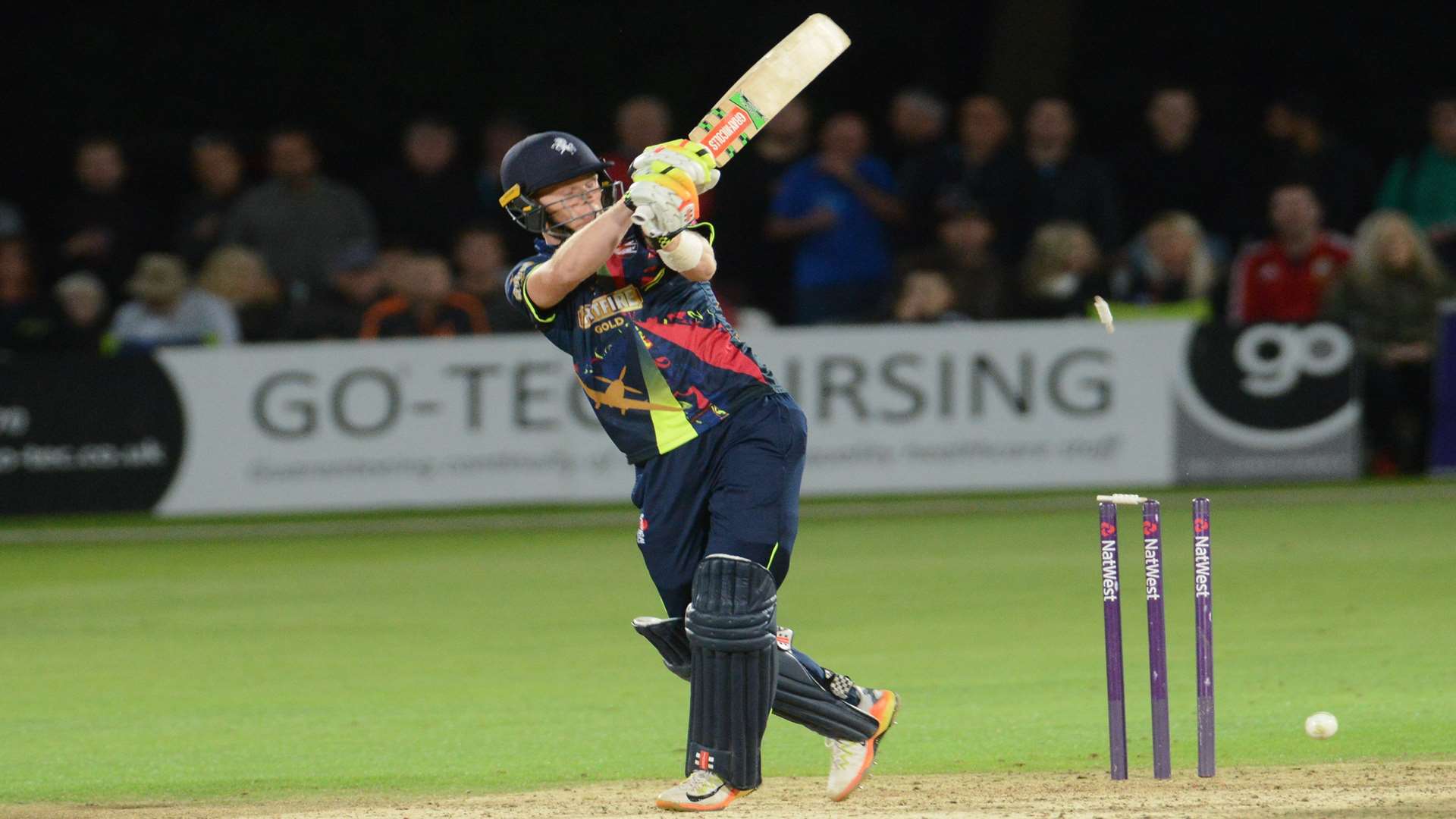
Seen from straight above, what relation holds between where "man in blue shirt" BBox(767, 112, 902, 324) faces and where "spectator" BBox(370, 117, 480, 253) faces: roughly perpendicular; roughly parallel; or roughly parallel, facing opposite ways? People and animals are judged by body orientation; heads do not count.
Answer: roughly parallel

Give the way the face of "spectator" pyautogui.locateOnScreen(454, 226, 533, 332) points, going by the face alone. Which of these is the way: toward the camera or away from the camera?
toward the camera

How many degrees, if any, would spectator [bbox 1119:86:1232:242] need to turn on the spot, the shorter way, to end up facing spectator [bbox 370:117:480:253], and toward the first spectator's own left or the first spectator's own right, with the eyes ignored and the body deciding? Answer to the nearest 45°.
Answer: approximately 90° to the first spectator's own right

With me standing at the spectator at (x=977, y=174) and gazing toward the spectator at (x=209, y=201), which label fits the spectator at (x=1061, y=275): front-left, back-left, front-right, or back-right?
back-left

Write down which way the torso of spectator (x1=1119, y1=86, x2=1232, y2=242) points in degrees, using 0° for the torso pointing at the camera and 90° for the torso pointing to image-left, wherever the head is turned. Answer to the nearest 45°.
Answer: approximately 0°

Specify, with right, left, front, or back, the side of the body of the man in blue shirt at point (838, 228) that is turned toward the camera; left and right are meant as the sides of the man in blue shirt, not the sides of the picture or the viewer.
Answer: front

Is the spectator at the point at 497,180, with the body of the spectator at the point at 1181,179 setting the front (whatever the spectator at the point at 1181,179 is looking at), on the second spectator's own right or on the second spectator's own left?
on the second spectator's own right

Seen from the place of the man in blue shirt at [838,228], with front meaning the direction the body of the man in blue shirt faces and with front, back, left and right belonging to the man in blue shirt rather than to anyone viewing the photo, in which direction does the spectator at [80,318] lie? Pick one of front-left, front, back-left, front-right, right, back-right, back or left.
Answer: right

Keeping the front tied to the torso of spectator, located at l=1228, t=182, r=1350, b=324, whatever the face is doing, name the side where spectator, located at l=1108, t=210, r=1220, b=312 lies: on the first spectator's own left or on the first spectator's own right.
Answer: on the first spectator's own right

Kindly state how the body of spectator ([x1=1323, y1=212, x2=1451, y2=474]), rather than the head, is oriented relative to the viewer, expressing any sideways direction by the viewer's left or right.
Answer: facing the viewer

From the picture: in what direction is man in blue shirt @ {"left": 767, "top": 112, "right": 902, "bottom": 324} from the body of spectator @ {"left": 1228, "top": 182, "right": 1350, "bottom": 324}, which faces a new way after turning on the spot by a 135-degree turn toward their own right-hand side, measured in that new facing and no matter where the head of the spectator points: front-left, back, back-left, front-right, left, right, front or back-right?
front-left

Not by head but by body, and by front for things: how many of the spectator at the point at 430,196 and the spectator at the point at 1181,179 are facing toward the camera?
2

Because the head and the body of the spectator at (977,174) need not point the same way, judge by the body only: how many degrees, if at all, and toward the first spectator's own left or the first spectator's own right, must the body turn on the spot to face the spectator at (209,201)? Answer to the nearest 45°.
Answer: approximately 90° to the first spectator's own right

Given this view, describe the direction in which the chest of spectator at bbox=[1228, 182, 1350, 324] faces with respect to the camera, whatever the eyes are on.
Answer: toward the camera

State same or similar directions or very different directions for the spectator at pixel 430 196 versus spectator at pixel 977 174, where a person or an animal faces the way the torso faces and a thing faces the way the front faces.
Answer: same or similar directions

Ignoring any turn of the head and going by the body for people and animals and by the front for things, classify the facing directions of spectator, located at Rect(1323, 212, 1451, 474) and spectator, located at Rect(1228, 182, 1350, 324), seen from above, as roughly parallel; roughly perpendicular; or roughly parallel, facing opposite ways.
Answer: roughly parallel
